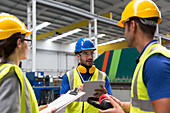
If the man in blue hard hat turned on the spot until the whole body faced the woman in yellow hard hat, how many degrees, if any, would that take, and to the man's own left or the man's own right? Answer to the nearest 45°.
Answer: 0° — they already face them

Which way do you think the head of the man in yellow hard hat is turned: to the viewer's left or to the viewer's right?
to the viewer's left

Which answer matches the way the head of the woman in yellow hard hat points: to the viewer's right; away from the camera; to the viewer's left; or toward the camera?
to the viewer's right

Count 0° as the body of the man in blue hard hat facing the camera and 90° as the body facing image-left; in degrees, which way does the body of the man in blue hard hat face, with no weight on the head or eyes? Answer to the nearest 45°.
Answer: approximately 0°
